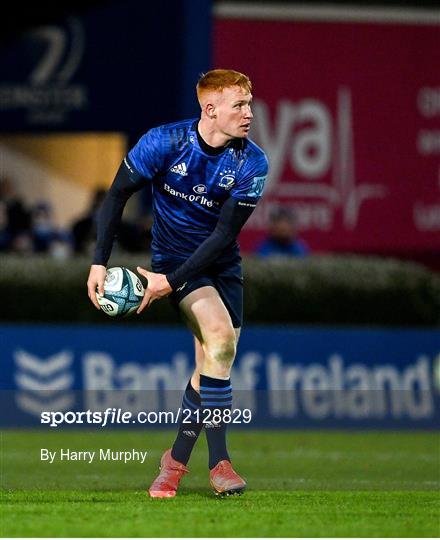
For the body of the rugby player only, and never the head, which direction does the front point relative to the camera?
toward the camera

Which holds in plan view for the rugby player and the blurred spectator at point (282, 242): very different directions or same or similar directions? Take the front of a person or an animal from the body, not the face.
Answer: same or similar directions

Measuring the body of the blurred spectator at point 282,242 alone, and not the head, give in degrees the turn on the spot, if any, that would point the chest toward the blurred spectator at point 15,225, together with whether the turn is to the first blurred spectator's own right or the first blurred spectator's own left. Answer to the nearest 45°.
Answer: approximately 90° to the first blurred spectator's own right

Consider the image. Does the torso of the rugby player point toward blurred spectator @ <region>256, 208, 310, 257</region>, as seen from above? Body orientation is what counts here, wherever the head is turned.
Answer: no

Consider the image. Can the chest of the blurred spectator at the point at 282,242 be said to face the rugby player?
yes

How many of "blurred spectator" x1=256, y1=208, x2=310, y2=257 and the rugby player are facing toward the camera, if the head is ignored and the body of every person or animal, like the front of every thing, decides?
2

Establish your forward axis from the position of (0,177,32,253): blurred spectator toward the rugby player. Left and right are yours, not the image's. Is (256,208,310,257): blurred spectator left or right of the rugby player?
left

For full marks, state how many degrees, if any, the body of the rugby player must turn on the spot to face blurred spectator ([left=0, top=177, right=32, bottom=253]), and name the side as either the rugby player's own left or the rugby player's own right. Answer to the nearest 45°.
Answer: approximately 180°

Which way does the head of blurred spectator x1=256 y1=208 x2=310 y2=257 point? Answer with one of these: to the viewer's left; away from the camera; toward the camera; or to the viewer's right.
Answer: toward the camera
